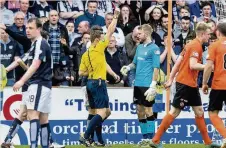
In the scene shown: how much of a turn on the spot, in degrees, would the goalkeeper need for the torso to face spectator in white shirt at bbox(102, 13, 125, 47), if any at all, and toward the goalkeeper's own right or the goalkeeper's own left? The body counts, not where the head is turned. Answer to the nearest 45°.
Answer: approximately 135° to the goalkeeper's own right

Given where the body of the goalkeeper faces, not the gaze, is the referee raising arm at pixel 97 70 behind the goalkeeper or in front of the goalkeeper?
in front

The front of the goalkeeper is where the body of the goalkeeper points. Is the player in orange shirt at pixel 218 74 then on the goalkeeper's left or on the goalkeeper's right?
on the goalkeeper's left

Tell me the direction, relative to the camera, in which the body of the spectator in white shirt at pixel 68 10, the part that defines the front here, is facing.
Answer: toward the camera

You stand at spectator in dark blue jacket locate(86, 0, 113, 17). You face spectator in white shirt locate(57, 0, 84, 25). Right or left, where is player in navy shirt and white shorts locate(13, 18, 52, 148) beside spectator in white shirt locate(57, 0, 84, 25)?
left

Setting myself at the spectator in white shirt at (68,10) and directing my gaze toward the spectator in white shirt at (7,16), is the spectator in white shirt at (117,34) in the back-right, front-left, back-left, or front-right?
back-left
